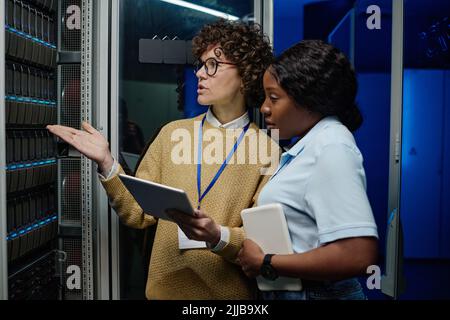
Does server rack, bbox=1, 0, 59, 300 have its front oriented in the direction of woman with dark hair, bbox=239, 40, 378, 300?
yes

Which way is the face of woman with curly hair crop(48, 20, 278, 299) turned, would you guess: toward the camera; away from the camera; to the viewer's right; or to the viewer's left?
to the viewer's left

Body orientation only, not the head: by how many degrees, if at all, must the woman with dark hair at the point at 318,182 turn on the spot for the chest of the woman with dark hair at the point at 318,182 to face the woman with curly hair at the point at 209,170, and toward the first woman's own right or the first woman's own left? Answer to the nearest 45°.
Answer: approximately 45° to the first woman's own right

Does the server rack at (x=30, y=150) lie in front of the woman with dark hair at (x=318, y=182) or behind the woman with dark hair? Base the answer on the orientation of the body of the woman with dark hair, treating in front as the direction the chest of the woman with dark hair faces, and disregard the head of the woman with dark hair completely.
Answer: in front

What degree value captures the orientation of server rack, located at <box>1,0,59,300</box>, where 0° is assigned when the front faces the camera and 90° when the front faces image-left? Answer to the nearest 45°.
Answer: approximately 315°

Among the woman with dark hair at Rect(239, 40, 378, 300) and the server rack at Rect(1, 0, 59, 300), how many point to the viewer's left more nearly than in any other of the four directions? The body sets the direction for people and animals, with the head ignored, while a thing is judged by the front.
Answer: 1

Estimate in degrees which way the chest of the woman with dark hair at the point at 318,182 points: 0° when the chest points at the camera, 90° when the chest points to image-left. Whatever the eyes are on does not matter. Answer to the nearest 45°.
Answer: approximately 90°

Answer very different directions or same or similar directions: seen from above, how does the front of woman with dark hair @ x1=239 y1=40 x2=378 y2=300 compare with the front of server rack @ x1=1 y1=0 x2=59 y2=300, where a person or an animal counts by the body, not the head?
very different directions

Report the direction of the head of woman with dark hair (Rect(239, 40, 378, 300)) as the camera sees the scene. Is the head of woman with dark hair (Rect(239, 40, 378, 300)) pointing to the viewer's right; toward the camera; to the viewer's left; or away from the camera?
to the viewer's left

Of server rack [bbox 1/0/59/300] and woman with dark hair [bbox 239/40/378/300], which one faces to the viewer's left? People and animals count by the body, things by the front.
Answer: the woman with dark hair
